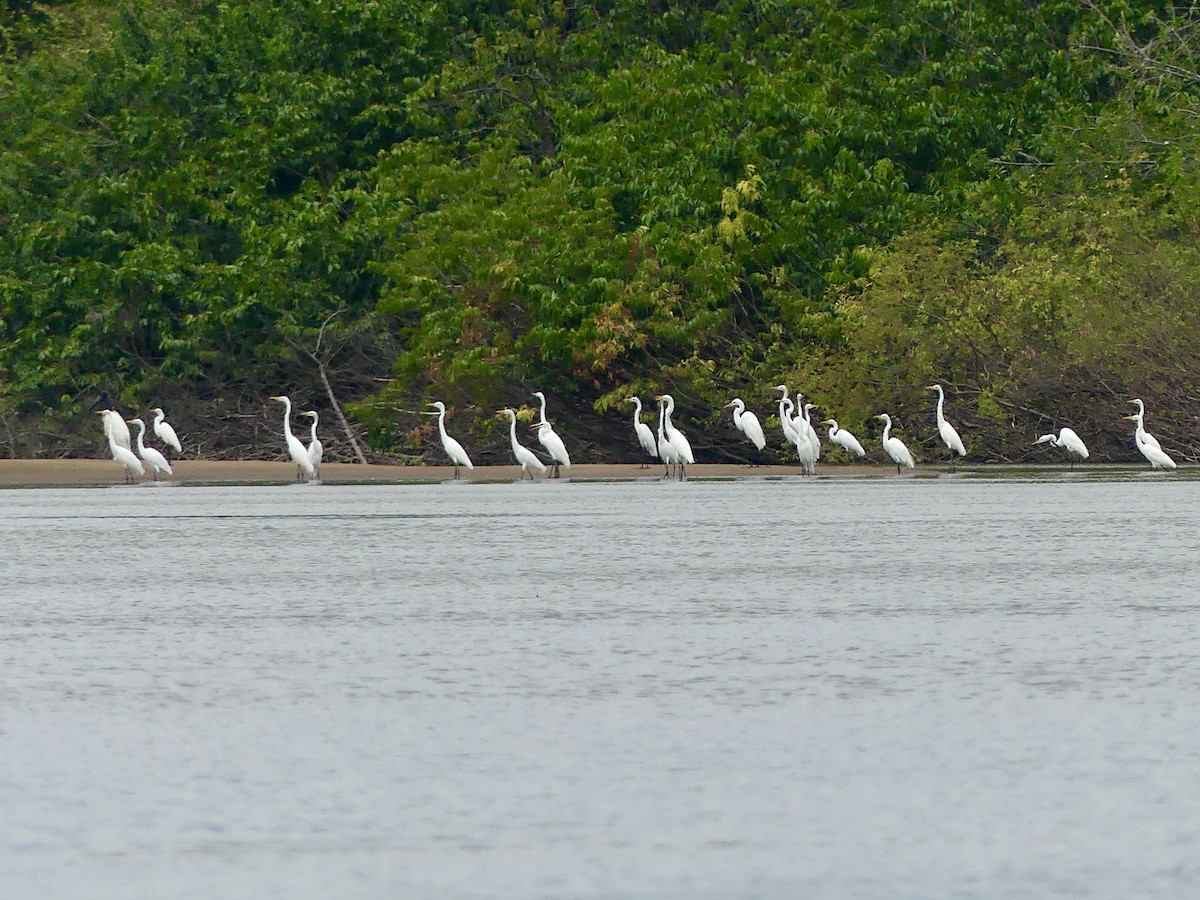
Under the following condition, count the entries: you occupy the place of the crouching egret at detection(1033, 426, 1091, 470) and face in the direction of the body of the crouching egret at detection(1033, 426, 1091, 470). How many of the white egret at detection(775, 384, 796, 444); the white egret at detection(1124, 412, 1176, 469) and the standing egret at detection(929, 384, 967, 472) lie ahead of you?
2

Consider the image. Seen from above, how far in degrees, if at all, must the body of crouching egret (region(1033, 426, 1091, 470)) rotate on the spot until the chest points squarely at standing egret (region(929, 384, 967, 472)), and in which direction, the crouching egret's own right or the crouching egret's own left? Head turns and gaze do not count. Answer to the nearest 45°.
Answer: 0° — it already faces it

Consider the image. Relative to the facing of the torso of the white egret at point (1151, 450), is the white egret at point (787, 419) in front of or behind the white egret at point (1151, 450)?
in front

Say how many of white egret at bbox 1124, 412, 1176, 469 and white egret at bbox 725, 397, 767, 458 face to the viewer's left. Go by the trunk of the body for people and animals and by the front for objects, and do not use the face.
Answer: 2

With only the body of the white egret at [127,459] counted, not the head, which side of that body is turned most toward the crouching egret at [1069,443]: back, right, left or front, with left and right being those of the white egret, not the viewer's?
back

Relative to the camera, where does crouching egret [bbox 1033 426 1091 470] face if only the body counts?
to the viewer's left

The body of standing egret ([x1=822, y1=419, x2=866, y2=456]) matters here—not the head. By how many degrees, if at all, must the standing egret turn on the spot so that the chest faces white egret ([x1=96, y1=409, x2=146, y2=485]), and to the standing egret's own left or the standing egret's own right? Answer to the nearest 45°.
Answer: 0° — it already faces it

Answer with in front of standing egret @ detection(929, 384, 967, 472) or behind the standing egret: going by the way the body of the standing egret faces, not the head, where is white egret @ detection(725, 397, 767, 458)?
in front

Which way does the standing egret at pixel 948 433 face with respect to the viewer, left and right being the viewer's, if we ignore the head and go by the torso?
facing to the left of the viewer

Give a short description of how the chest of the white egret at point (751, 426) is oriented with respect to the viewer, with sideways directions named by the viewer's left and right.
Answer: facing to the left of the viewer

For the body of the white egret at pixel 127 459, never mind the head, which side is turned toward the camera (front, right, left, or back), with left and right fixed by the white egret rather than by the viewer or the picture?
left

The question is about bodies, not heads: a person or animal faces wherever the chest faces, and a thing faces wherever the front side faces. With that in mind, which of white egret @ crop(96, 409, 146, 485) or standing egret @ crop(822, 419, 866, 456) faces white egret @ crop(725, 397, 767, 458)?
the standing egret

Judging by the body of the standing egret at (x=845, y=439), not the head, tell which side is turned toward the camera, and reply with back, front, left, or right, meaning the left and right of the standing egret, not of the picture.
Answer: left

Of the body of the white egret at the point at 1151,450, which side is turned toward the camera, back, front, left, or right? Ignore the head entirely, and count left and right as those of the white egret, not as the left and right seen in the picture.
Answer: left
